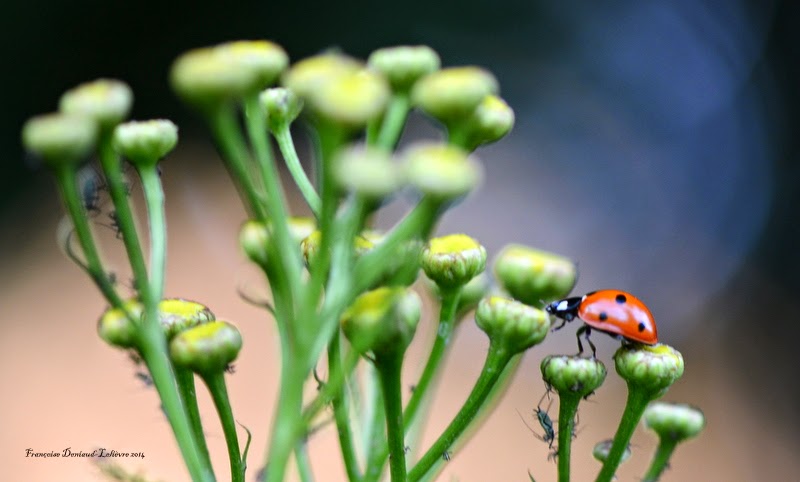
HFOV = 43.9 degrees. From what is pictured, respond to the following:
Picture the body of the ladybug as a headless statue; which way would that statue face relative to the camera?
to the viewer's left
